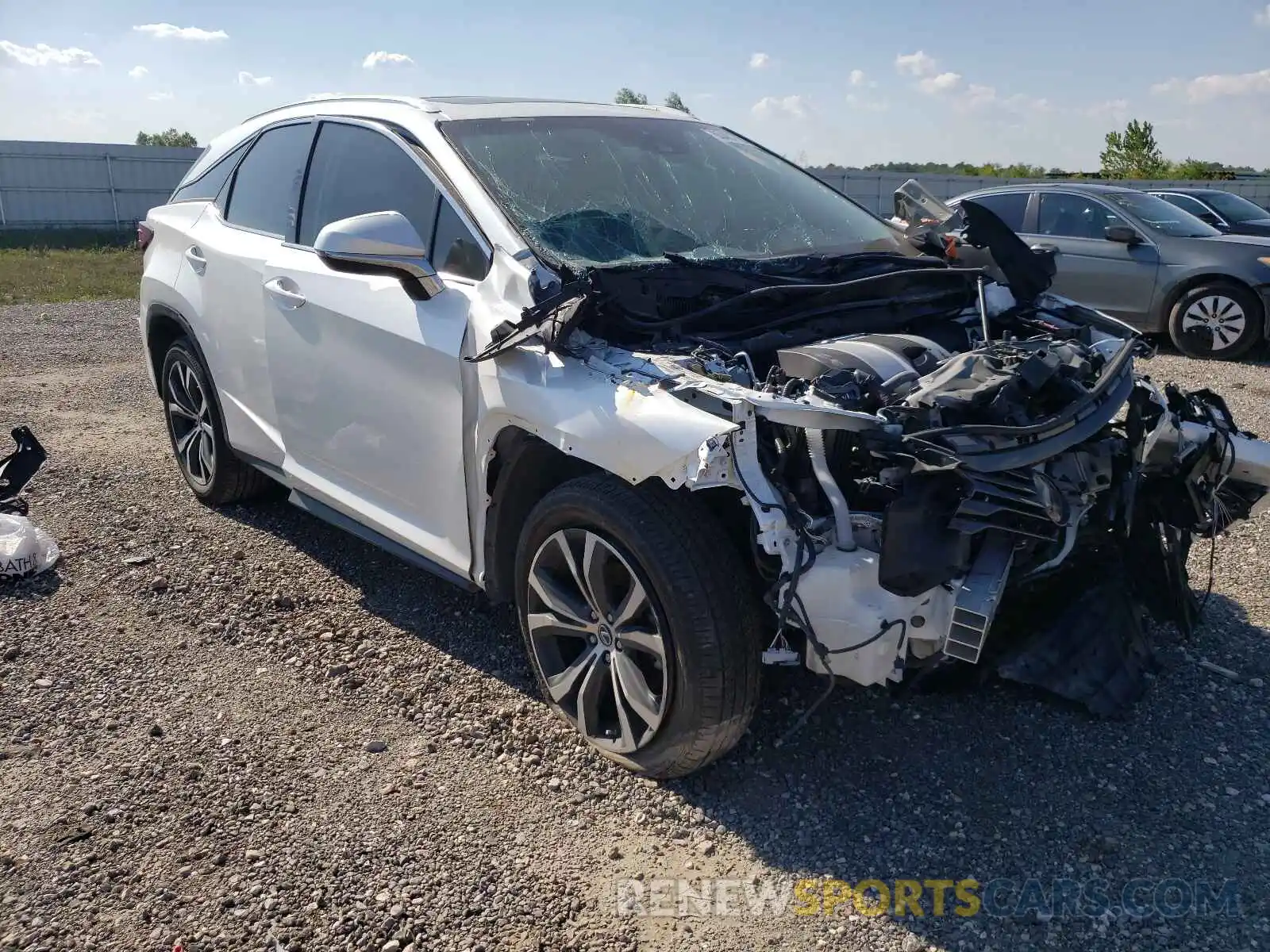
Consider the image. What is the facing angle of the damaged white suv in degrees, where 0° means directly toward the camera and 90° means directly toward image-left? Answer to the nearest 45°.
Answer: approximately 315°

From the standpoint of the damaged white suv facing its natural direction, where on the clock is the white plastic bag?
The white plastic bag is roughly at 5 o'clock from the damaged white suv.

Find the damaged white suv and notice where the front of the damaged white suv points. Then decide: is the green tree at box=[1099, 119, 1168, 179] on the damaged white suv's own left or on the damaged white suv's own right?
on the damaged white suv's own left

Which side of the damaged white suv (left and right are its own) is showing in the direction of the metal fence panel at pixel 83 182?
back

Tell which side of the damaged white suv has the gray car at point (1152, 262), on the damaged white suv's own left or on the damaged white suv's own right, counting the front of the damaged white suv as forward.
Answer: on the damaged white suv's own left
